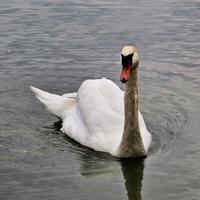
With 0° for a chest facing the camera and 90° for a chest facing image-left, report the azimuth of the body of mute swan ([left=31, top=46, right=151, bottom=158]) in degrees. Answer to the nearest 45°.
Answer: approximately 315°
